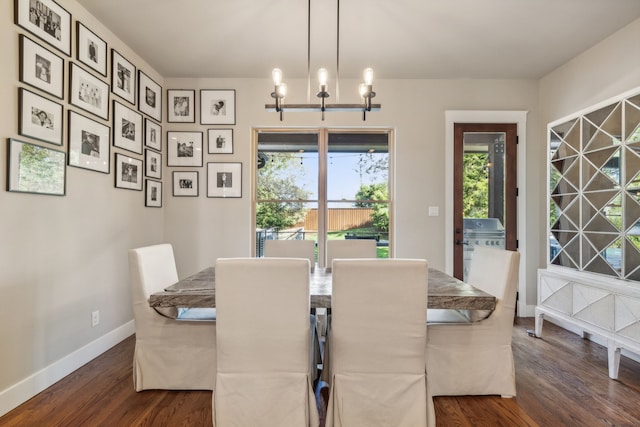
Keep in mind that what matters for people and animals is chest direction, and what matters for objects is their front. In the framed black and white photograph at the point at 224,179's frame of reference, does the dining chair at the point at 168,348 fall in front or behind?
in front

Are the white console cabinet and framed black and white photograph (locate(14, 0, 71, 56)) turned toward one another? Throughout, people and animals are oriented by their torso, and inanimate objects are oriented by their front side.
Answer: yes

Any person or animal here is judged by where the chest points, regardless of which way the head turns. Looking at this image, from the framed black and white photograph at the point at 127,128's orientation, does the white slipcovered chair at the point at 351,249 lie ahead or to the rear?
ahead

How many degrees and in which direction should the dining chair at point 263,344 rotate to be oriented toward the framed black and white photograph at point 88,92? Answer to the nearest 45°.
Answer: approximately 45° to its left

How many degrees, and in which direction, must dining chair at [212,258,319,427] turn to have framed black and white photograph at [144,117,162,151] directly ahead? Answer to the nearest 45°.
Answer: approximately 45° to its left

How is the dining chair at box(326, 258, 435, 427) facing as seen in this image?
away from the camera

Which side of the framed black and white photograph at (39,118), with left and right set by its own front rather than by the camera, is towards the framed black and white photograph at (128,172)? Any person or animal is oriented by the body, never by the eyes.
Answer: left

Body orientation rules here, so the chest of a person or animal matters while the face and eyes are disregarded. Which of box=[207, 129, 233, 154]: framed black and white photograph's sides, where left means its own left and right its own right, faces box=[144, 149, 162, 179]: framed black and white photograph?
right

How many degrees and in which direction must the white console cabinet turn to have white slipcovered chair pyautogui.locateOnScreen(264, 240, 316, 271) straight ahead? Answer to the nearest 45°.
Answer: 0° — it already faces it

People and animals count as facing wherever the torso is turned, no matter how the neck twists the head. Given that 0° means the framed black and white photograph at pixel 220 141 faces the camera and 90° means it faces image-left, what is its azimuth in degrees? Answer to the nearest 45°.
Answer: approximately 0°

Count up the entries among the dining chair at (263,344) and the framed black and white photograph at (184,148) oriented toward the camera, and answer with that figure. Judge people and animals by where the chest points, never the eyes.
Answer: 1
